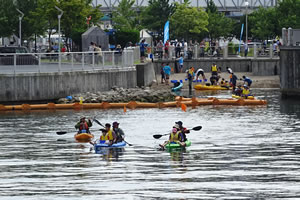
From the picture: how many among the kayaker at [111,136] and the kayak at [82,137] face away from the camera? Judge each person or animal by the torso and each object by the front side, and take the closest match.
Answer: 0

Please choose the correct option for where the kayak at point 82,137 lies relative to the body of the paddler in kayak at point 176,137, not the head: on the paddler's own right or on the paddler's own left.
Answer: on the paddler's own right

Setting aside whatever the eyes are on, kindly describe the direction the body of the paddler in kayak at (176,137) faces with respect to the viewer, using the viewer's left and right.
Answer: facing the viewer and to the left of the viewer

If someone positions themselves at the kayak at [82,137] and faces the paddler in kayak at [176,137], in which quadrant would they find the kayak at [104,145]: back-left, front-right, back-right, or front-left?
front-right

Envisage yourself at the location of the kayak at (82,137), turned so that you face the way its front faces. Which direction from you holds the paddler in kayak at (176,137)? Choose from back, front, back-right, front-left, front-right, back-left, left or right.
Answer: front-left

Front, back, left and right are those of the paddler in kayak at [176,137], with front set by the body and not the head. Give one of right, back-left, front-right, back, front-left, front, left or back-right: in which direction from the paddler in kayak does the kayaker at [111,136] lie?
front-right

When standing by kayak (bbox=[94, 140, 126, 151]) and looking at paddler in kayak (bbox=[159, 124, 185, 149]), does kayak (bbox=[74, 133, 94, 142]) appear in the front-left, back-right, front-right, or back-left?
back-left

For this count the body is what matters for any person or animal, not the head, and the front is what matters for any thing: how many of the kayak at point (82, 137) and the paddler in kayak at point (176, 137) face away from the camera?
0

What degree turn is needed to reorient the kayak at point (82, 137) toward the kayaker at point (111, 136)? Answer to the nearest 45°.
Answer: approximately 45° to its left

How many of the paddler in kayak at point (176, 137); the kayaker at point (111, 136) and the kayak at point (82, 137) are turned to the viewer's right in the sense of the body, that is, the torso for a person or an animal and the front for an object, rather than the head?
0

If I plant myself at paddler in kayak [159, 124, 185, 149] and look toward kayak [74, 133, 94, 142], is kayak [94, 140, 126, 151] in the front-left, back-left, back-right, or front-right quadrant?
front-left

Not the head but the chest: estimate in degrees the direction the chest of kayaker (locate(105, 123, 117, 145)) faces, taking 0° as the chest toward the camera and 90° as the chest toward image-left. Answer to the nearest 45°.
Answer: approximately 45°
